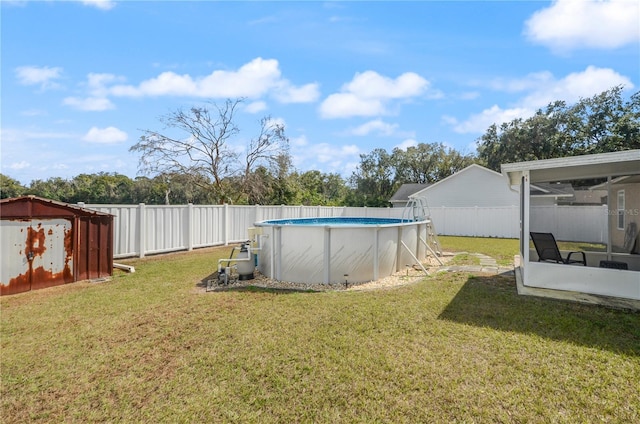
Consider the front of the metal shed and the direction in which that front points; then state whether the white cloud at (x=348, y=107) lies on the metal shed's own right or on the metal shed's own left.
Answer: on the metal shed's own left

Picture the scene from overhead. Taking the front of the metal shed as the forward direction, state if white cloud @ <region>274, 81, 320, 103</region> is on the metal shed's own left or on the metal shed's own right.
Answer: on the metal shed's own left

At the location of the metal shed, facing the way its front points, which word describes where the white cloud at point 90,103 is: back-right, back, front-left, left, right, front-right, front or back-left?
back-left

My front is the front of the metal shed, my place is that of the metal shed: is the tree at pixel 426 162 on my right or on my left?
on my left

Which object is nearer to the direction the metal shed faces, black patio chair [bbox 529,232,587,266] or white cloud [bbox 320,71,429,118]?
the black patio chair

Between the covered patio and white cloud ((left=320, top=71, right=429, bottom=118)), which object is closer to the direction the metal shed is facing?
the covered patio
